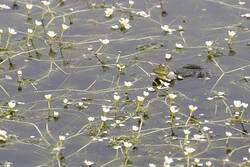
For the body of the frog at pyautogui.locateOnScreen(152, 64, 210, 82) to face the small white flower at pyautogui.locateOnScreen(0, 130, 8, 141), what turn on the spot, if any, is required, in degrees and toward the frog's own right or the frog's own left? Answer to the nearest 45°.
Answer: approximately 45° to the frog's own left

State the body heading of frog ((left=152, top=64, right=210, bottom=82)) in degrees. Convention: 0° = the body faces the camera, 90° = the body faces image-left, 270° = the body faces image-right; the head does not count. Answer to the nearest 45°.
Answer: approximately 90°

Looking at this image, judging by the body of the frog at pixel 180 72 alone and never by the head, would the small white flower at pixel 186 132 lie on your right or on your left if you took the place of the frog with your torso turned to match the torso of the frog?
on your left

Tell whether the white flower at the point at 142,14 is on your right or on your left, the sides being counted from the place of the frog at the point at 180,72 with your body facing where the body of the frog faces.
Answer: on your right

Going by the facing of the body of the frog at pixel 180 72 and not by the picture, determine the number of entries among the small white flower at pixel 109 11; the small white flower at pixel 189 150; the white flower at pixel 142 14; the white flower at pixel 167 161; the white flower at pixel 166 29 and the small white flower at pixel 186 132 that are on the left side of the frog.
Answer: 3

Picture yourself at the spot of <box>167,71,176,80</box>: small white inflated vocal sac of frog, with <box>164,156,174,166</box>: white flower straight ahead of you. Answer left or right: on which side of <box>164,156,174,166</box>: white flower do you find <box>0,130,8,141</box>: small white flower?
right

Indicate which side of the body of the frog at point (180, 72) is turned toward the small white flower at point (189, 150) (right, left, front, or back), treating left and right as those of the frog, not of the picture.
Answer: left

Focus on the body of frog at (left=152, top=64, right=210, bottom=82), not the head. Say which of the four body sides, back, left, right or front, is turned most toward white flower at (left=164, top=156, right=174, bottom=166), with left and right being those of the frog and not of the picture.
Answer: left

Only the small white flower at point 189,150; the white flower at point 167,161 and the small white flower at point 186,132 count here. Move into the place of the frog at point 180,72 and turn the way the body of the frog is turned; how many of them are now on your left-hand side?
3

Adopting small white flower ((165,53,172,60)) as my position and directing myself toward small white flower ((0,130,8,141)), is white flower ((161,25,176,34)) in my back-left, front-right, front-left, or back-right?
back-right

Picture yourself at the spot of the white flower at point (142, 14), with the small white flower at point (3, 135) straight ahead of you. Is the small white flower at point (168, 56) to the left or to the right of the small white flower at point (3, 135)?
left

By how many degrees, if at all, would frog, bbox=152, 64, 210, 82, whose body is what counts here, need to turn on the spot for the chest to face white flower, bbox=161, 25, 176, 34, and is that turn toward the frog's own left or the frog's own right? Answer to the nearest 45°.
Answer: approximately 90° to the frog's own right

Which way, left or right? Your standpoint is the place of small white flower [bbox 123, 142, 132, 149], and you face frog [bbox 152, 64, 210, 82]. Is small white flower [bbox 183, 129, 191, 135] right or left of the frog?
right
